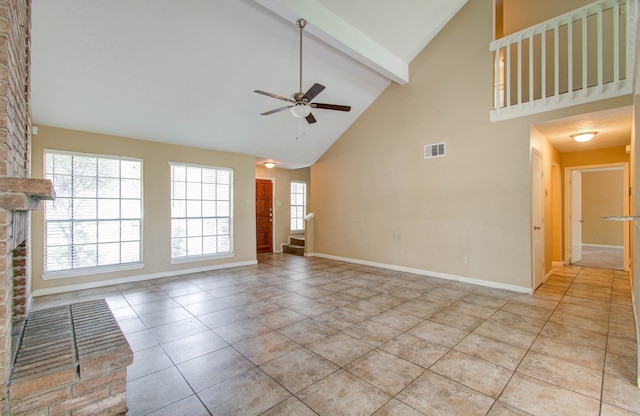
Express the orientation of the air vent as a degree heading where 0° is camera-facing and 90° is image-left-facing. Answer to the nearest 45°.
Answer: approximately 45°

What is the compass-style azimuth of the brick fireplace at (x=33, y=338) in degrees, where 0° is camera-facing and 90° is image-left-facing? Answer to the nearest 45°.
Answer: approximately 270°

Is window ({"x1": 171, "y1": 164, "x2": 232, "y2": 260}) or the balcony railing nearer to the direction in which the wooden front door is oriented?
the balcony railing

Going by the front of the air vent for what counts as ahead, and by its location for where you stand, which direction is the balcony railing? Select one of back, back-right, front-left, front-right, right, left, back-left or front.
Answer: back-left

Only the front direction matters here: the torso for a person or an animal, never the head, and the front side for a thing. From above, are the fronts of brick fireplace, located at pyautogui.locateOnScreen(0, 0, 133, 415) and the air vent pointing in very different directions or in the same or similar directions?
very different directions

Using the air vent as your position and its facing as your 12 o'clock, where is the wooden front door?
The wooden front door is roughly at 2 o'clock from the air vent.

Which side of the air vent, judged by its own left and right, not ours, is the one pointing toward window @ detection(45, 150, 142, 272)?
front

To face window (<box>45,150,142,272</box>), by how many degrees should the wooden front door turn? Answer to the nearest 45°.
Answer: approximately 90° to its right

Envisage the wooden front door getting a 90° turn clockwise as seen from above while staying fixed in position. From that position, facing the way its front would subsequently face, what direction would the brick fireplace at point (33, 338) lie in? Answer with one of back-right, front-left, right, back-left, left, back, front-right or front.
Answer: front-left

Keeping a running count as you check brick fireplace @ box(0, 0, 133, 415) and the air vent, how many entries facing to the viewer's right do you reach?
1
